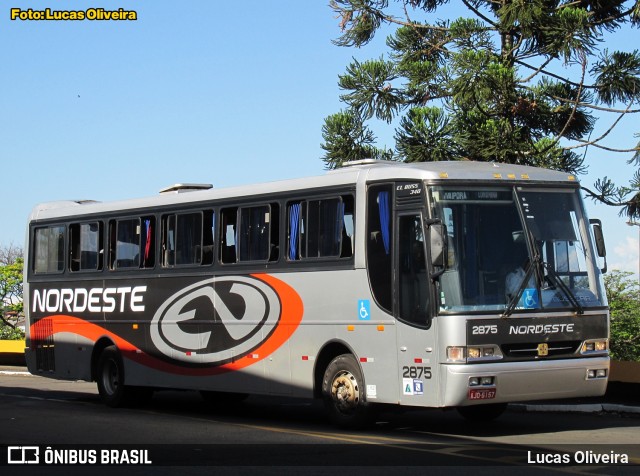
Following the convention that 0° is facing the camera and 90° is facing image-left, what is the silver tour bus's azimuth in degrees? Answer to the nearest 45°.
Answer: approximately 315°
